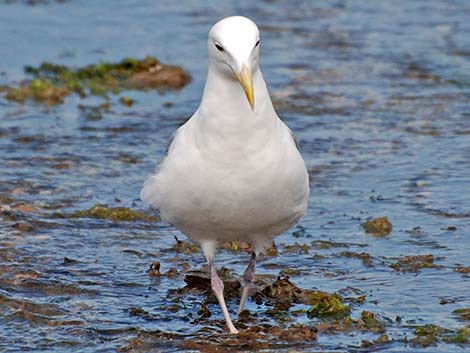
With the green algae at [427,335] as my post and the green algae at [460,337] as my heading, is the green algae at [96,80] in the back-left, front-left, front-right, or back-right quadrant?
back-left

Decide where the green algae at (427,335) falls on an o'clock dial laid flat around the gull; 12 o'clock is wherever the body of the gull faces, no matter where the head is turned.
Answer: The green algae is roughly at 9 o'clock from the gull.

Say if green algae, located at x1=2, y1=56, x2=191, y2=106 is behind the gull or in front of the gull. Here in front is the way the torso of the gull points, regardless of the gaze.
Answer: behind

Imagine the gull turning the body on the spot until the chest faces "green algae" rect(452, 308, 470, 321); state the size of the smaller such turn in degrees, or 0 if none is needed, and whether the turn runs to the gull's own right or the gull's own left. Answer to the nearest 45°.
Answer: approximately 90° to the gull's own left

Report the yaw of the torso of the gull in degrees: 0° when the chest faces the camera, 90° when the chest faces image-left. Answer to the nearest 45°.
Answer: approximately 0°
